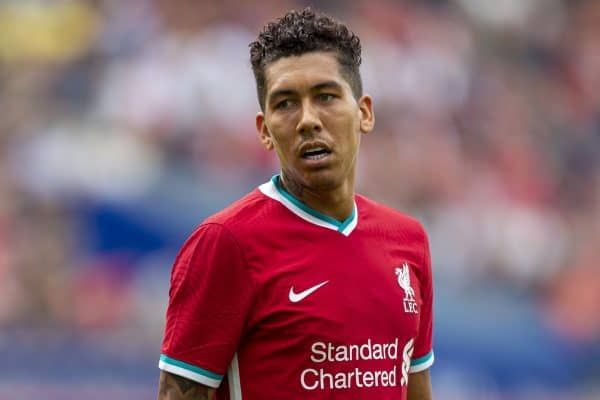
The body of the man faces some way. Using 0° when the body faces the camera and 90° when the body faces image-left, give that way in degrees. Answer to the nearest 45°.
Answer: approximately 315°
